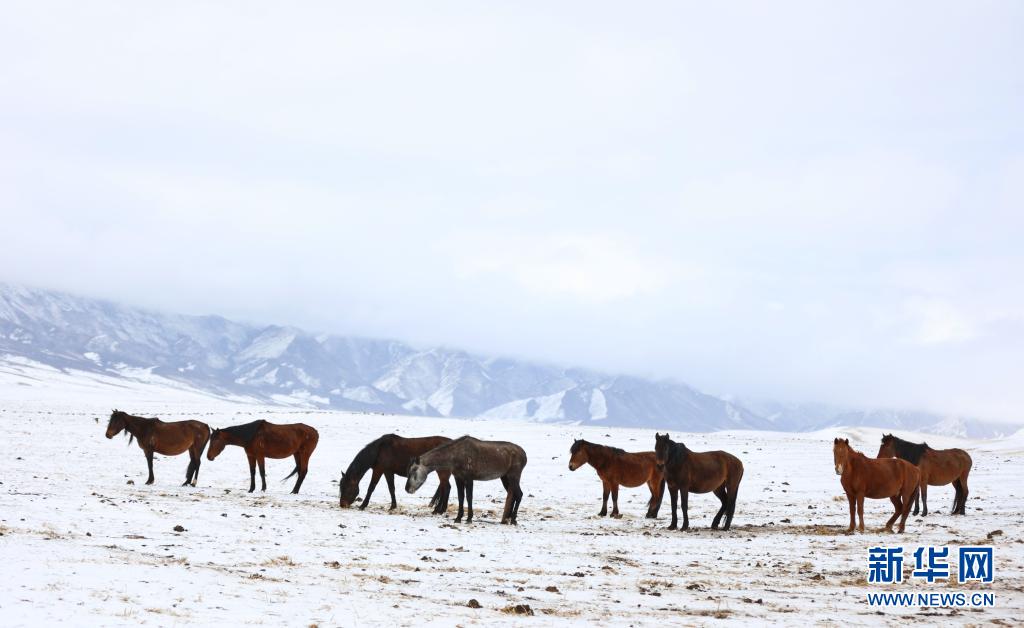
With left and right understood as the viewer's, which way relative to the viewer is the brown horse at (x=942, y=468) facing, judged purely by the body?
facing to the left of the viewer

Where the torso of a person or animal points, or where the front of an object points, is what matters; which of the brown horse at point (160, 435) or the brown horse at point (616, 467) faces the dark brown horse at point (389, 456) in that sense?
the brown horse at point (616, 467)

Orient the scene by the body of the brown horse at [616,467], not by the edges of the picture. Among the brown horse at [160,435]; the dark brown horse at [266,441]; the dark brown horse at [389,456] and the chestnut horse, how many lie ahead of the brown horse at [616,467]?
3

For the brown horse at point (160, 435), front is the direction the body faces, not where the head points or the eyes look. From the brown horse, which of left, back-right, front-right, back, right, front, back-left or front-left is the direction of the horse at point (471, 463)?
back-left

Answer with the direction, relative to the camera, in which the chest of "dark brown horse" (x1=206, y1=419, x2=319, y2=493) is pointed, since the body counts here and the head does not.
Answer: to the viewer's left

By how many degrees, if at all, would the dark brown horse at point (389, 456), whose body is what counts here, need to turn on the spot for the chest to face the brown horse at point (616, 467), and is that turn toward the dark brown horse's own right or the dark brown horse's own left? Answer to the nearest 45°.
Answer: approximately 180°

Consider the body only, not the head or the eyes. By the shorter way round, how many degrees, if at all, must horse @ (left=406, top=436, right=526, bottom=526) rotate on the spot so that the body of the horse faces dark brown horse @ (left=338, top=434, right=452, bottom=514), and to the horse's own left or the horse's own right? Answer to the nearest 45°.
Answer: approximately 45° to the horse's own right

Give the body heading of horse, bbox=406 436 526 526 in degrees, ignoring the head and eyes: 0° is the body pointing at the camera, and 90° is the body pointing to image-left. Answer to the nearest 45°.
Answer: approximately 90°

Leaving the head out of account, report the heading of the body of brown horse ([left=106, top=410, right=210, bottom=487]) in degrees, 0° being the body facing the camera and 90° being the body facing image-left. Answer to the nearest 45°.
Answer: approximately 90°

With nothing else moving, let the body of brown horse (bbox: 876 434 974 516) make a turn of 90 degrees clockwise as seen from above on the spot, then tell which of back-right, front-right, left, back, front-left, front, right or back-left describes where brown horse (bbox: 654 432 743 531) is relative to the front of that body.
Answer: back-left

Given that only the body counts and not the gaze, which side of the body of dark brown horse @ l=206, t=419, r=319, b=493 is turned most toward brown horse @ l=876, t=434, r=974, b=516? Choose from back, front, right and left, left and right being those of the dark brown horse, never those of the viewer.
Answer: back

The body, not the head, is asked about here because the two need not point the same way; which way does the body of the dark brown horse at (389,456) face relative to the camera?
to the viewer's left

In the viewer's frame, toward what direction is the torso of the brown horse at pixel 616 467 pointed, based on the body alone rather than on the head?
to the viewer's left

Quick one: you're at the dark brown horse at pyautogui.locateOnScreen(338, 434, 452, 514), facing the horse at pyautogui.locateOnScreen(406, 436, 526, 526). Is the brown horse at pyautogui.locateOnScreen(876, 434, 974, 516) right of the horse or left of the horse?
left
